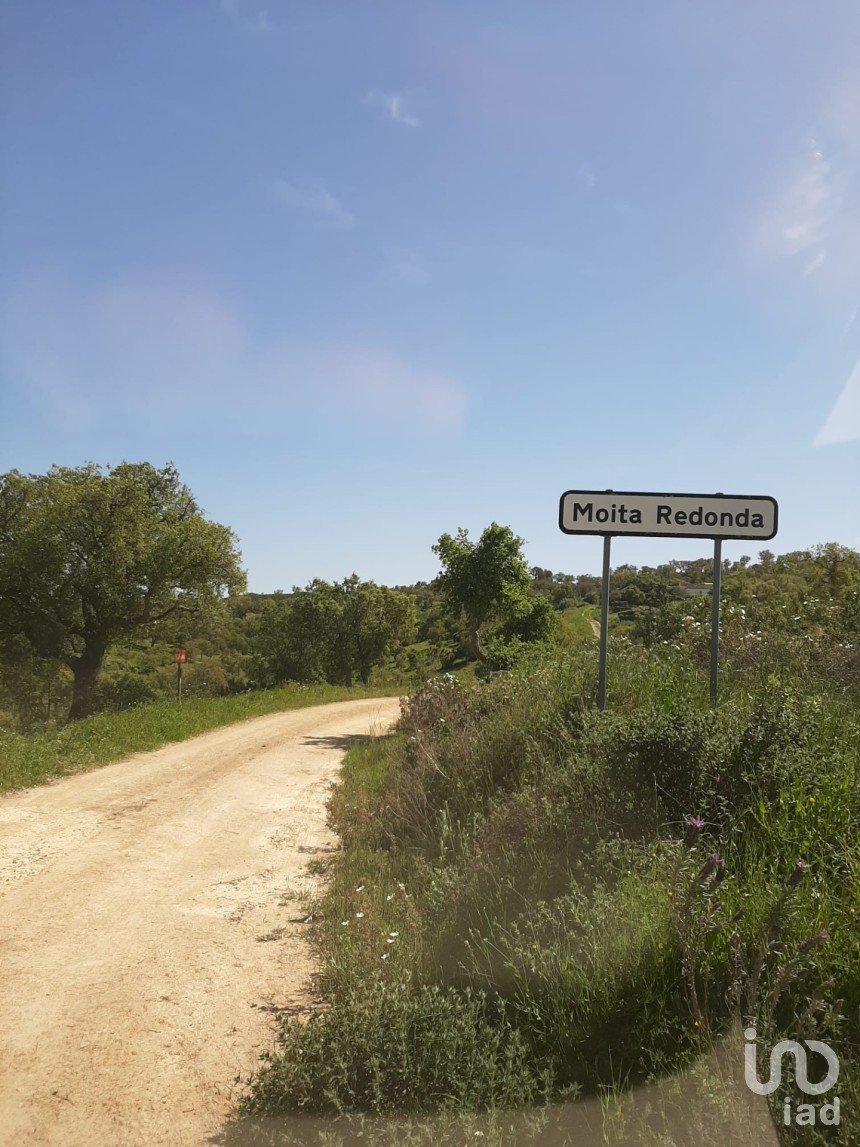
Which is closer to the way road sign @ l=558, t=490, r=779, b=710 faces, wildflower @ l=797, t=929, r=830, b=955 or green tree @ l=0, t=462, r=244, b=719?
the wildflower

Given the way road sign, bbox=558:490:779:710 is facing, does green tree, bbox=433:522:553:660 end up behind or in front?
behind

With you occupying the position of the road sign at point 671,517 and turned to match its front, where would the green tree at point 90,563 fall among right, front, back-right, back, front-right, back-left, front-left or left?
back-right

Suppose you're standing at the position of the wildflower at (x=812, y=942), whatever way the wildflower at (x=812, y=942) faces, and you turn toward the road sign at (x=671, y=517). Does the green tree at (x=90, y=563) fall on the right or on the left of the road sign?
left

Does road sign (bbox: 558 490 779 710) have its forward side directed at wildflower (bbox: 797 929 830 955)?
yes

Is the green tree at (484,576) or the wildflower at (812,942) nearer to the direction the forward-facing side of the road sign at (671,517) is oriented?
the wildflower

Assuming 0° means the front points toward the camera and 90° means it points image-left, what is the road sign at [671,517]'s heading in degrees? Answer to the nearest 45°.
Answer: approximately 0°
